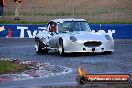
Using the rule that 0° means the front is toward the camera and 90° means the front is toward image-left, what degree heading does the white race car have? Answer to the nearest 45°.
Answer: approximately 315°
